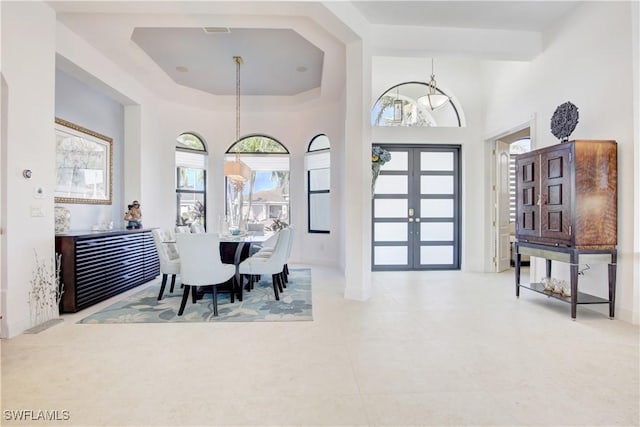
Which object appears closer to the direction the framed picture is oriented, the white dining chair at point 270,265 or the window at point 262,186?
the white dining chair

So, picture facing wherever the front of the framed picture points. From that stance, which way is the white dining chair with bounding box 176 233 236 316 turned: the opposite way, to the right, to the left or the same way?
to the left

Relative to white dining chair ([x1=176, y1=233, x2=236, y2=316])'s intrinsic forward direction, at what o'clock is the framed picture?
The framed picture is roughly at 9 o'clock from the white dining chair.

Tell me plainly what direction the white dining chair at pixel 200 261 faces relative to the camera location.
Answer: facing away from the viewer and to the right of the viewer

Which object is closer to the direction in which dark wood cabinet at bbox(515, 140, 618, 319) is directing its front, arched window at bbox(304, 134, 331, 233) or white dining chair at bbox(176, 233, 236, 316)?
the white dining chair

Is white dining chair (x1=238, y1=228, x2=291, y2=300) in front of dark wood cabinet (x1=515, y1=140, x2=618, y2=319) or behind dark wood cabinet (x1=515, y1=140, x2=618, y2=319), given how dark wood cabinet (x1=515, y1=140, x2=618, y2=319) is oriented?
in front

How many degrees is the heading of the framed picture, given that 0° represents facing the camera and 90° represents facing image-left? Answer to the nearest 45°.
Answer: approximately 315°

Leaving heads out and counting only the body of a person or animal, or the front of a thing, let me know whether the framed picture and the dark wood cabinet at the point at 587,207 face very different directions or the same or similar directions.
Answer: very different directions

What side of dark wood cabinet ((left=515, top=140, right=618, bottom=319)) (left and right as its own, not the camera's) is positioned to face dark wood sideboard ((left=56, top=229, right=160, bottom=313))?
front

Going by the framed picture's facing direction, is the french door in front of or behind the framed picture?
in front

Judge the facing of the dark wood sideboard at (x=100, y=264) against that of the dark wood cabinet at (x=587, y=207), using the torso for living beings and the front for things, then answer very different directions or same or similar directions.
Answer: very different directions

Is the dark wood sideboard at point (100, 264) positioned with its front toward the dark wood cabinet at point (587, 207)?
yes

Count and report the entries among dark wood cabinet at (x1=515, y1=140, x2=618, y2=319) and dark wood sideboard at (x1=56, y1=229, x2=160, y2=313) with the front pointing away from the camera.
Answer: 0
